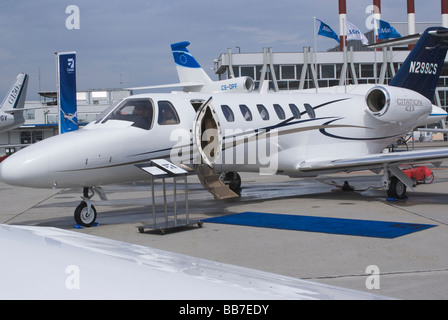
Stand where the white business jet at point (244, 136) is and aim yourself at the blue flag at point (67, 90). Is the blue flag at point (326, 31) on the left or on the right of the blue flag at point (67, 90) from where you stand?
right

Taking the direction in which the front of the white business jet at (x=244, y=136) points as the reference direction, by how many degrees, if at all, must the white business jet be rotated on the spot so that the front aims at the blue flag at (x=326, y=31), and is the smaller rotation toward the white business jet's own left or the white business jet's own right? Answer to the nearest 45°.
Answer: approximately 135° to the white business jet's own right

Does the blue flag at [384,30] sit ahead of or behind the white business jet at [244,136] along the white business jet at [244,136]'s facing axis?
behind

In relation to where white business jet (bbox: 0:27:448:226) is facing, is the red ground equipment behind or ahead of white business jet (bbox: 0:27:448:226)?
behind

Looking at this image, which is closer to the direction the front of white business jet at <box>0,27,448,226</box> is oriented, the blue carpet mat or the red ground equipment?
the blue carpet mat

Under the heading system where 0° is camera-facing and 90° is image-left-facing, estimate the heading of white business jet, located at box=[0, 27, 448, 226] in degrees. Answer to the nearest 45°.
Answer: approximately 45°
